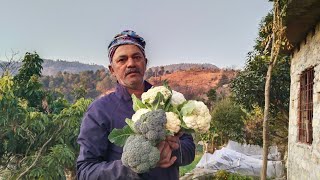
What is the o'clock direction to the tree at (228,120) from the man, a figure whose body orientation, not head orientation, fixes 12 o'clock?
The tree is roughly at 8 o'clock from the man.

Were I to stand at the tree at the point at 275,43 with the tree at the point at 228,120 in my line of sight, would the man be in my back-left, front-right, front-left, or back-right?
back-left

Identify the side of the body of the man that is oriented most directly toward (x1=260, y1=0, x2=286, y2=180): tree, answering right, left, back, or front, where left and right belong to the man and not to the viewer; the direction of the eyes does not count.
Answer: left

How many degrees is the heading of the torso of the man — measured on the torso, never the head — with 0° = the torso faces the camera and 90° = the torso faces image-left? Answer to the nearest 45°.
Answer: approximately 315°

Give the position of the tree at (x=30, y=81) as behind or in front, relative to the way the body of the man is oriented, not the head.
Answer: behind

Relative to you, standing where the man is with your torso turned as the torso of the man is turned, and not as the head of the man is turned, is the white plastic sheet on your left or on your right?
on your left
